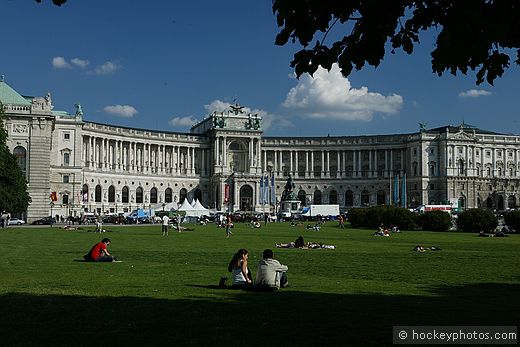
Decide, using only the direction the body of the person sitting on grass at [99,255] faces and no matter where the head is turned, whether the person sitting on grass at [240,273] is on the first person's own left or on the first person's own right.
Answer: on the first person's own right

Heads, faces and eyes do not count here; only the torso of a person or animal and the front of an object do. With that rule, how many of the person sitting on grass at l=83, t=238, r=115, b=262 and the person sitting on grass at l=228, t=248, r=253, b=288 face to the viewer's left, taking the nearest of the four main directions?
0

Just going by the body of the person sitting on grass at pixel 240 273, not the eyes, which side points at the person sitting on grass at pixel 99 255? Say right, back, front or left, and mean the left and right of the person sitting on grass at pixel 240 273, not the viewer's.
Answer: left

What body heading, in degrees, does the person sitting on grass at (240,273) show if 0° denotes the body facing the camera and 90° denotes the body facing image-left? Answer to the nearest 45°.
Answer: approximately 225°

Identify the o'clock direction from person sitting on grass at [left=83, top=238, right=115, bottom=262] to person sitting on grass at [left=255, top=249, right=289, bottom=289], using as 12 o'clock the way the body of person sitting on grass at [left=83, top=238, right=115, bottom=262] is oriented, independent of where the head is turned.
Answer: person sitting on grass at [left=255, top=249, right=289, bottom=289] is roughly at 2 o'clock from person sitting on grass at [left=83, top=238, right=115, bottom=262].

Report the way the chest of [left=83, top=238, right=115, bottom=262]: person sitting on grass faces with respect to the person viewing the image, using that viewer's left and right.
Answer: facing to the right of the viewer
